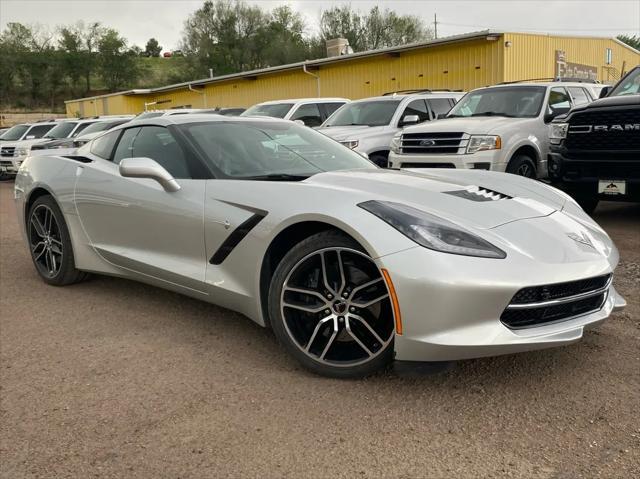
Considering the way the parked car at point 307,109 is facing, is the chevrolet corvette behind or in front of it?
in front

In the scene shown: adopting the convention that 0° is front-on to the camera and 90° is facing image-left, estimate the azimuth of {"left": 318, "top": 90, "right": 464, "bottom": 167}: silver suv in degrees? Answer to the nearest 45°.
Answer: approximately 45°

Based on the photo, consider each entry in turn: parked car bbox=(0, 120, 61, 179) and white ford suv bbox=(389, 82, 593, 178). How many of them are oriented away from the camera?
0

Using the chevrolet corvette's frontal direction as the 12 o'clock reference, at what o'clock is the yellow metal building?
The yellow metal building is roughly at 8 o'clock from the chevrolet corvette.

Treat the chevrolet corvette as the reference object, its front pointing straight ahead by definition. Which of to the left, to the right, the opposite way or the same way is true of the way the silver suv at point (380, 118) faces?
to the right

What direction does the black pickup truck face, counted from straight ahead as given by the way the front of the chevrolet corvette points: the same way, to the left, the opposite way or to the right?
to the right

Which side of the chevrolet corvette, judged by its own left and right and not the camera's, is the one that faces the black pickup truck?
left

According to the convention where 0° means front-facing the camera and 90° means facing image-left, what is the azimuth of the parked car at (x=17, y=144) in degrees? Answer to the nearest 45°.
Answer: approximately 45°

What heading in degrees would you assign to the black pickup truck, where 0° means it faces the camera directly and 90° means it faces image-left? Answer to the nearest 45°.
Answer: approximately 45°
